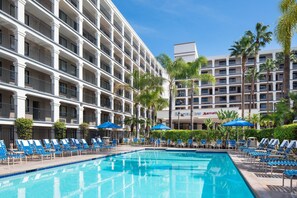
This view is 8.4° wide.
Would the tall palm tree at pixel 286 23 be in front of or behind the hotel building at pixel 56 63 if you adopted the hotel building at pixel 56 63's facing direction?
in front

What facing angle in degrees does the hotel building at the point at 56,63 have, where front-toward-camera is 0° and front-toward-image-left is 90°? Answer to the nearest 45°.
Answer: approximately 315°

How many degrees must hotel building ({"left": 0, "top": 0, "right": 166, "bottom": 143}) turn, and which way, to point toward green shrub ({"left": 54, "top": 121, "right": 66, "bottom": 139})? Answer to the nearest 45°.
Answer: approximately 45° to its right

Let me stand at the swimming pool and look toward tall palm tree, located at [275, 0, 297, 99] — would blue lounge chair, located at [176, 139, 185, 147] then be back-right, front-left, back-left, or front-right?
front-left
